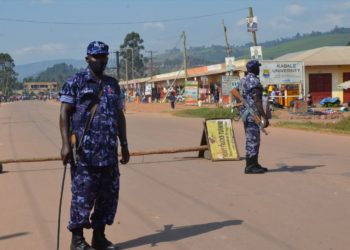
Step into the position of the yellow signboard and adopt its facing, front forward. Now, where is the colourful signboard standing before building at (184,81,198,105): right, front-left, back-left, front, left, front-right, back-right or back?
back

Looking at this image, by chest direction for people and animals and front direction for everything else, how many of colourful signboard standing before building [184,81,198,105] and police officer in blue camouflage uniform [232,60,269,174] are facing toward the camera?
1

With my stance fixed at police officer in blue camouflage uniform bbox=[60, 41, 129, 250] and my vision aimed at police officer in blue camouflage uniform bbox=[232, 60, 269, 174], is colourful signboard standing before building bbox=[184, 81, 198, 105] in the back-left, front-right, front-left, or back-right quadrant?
front-left

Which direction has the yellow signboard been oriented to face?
toward the camera

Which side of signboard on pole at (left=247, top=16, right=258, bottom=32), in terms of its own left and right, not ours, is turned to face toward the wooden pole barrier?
front

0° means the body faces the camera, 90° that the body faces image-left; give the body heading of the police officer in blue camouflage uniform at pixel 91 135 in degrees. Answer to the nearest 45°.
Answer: approximately 315°

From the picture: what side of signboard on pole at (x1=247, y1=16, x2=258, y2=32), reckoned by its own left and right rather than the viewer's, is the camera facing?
front

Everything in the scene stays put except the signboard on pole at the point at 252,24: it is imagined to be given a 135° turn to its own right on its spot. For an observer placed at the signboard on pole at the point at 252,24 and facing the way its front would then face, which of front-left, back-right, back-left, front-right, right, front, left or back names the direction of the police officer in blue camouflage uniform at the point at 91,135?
back-left

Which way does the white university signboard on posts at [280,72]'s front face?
toward the camera

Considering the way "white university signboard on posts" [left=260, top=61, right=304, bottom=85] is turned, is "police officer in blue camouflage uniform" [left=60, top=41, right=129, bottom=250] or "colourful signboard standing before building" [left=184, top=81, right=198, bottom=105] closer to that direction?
the police officer in blue camouflage uniform

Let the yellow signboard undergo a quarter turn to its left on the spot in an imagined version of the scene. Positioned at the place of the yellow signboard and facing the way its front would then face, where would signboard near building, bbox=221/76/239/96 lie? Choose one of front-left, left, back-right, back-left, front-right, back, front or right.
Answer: left
